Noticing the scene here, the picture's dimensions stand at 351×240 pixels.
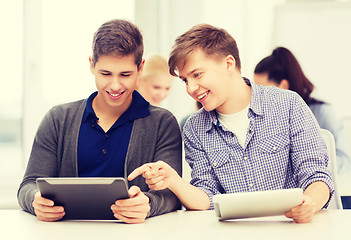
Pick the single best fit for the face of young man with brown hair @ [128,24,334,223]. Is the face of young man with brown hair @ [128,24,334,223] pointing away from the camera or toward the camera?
toward the camera

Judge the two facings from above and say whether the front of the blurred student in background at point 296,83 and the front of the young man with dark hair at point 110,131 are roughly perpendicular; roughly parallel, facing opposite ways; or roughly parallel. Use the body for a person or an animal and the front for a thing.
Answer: roughly perpendicular

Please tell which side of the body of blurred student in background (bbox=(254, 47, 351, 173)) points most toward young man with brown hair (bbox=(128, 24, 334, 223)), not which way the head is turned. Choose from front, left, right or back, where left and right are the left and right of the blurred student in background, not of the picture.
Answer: left

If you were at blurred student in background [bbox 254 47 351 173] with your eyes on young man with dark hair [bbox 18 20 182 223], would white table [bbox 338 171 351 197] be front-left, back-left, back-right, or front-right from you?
front-left

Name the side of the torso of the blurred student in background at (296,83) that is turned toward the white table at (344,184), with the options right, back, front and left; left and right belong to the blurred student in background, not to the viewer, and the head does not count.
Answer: left

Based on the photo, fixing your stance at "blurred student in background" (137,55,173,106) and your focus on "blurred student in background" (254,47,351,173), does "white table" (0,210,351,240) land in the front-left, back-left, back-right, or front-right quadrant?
front-right

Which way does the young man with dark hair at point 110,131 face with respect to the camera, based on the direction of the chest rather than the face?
toward the camera

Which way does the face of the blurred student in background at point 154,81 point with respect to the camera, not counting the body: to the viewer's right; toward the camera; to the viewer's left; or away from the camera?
toward the camera

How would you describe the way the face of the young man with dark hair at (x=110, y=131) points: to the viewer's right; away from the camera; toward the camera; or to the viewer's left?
toward the camera

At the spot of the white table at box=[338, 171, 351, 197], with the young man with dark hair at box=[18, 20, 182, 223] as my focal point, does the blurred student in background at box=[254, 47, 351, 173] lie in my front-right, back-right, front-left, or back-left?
back-right

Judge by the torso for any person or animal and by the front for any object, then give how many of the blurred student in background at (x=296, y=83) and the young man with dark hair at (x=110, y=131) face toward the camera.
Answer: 1

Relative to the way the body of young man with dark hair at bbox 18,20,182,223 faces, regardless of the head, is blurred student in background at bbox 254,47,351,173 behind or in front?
behind

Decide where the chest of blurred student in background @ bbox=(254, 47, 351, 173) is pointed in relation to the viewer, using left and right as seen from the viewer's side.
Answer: facing to the left of the viewer
